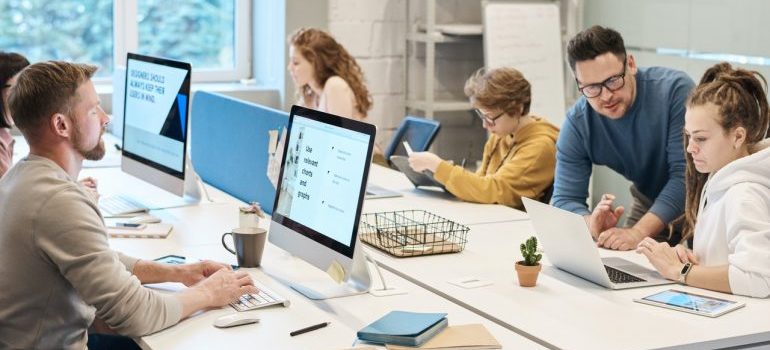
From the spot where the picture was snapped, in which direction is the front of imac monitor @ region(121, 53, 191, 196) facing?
facing the viewer and to the left of the viewer

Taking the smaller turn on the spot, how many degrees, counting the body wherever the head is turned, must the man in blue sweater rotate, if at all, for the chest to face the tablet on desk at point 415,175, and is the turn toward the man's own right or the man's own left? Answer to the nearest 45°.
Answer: approximately 90° to the man's own right

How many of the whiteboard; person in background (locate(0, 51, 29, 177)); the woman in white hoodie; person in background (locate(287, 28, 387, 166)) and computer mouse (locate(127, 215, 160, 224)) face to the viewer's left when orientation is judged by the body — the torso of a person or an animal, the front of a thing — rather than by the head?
2

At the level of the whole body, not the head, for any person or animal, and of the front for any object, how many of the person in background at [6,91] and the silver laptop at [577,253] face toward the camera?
0

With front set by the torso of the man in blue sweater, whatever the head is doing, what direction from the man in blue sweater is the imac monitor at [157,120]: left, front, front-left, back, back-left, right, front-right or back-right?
front-right

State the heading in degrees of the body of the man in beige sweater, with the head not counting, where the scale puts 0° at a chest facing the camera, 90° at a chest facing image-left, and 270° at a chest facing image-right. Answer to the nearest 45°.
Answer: approximately 270°

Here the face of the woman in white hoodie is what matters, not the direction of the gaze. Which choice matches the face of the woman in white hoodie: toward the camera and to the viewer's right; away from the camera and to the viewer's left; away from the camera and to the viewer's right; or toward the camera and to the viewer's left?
toward the camera and to the viewer's left

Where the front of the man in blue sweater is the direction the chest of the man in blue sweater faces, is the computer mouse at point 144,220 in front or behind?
in front

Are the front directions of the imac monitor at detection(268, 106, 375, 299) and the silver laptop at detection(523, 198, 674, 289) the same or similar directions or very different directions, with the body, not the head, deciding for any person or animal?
very different directions

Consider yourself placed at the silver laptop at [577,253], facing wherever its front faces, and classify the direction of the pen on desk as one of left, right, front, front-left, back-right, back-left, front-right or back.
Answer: back

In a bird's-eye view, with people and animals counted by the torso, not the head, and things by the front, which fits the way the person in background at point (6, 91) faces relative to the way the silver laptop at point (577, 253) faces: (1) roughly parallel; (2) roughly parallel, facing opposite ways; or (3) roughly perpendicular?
roughly parallel

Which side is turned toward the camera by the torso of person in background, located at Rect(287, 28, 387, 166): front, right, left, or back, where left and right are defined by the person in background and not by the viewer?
left

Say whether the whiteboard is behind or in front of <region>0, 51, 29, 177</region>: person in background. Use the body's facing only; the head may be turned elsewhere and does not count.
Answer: in front

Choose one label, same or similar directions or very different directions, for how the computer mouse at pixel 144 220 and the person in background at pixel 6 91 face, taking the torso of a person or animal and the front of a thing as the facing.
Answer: same or similar directions

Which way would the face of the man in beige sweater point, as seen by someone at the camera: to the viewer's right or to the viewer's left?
to the viewer's right

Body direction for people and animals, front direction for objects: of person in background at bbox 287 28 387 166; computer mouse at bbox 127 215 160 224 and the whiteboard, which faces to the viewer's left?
the person in background

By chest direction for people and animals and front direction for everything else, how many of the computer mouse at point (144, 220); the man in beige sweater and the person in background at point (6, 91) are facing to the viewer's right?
3

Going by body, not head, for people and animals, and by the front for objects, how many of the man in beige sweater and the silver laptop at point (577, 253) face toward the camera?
0

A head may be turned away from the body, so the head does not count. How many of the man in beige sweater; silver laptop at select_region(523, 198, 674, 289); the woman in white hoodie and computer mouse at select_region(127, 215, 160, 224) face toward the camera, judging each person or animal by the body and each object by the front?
0

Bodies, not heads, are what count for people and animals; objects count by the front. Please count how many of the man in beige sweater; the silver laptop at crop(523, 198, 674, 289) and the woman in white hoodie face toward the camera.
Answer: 0
